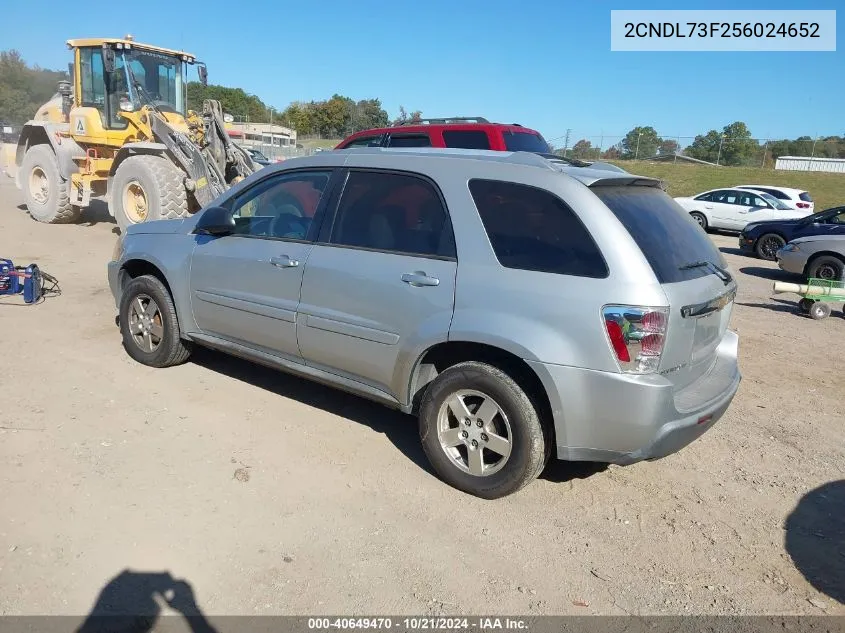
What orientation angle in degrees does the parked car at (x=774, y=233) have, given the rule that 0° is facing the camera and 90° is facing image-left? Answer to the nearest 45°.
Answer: approximately 90°

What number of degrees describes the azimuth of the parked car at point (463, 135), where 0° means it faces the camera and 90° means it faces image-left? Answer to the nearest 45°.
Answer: approximately 135°

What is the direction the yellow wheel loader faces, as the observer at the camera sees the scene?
facing the viewer and to the right of the viewer

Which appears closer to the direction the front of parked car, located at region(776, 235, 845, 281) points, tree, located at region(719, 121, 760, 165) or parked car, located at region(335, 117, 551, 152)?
the parked car

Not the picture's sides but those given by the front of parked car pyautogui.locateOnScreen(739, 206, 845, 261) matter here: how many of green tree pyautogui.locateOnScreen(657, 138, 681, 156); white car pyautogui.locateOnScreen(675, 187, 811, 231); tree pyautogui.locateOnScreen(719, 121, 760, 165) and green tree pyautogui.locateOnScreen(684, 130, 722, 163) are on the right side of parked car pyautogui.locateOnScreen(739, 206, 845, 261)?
4

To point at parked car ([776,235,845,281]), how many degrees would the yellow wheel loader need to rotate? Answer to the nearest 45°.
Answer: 0° — it already faces it

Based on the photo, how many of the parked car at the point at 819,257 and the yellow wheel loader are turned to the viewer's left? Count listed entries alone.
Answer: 1

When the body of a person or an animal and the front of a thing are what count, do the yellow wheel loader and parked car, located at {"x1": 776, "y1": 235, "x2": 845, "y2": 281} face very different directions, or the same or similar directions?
very different directions

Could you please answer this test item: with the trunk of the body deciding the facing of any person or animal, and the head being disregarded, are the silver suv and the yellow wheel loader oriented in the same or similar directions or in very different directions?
very different directions

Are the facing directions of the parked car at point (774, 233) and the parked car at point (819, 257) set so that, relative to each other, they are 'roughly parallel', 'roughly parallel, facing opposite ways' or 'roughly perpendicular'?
roughly parallel

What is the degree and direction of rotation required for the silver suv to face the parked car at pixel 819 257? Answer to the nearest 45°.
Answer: approximately 90° to its right

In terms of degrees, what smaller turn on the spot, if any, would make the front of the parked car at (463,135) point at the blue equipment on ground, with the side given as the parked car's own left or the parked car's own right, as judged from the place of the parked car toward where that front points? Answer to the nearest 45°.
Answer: approximately 90° to the parked car's own left

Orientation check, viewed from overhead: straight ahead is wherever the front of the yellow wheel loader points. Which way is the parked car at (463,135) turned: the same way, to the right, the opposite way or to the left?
the opposite way

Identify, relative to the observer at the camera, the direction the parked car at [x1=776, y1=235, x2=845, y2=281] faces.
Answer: facing to the left of the viewer

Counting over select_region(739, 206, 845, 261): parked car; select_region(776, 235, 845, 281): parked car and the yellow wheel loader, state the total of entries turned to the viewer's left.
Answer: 2

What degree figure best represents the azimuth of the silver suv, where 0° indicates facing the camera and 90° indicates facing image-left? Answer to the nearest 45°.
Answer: approximately 135°

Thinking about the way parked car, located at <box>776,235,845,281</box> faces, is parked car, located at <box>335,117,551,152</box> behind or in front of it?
in front
